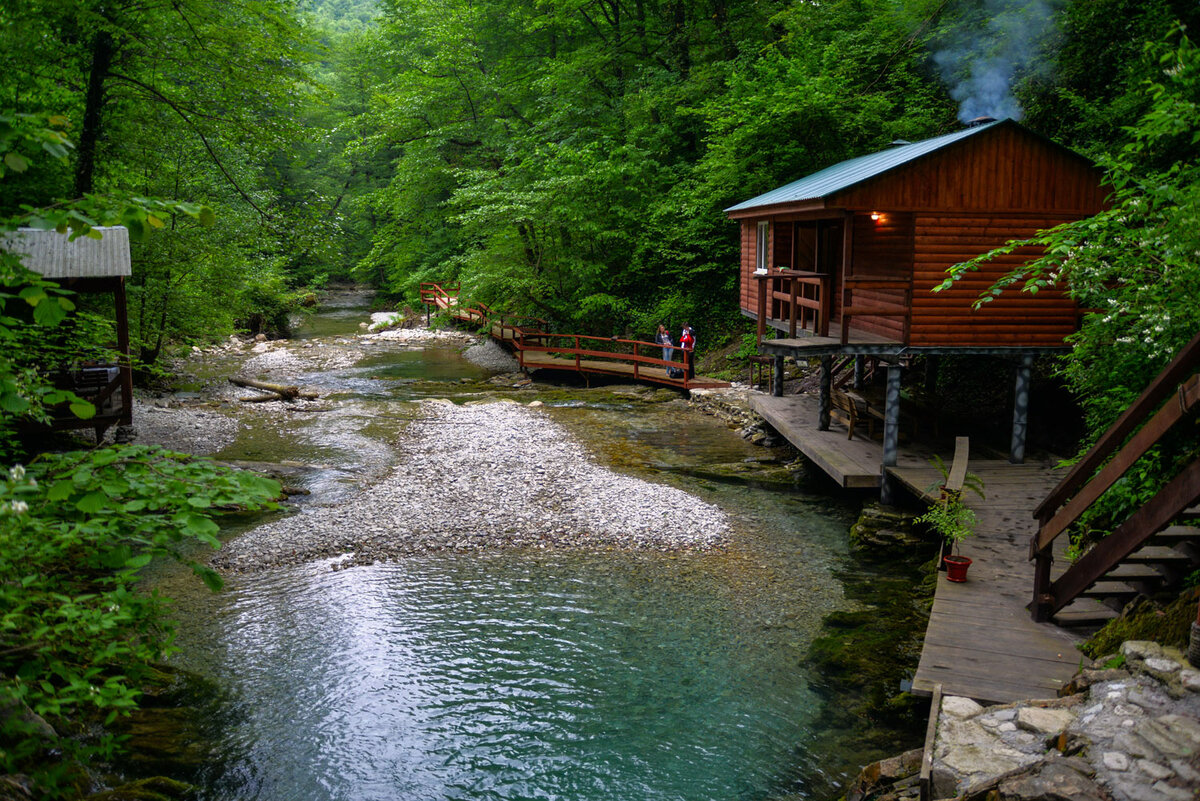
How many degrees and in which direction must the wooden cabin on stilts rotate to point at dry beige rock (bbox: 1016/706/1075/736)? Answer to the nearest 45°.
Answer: approximately 45° to its left

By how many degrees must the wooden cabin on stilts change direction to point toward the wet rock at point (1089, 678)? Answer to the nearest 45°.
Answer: approximately 45° to its left

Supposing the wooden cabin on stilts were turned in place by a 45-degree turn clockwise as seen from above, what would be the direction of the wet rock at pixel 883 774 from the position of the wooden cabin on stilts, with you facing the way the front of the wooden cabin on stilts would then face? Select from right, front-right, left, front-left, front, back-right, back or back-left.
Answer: left

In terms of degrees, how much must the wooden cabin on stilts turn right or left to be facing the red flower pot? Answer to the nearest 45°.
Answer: approximately 45° to its left

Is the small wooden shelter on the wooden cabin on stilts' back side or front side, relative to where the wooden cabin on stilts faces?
on the front side

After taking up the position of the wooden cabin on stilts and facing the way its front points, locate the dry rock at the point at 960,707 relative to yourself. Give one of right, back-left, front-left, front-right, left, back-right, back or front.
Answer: front-left

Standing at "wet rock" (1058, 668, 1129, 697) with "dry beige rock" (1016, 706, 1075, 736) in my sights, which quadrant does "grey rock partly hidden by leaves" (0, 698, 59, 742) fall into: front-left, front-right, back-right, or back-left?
front-right

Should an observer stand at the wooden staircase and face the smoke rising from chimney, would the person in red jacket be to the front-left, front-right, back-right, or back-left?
front-left

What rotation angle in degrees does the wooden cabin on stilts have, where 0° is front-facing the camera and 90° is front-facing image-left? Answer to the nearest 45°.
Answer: approximately 45°
